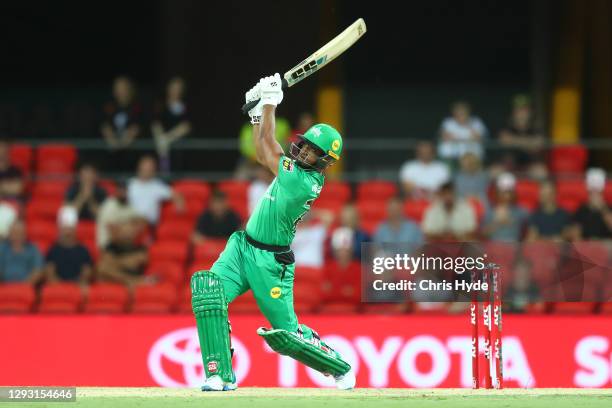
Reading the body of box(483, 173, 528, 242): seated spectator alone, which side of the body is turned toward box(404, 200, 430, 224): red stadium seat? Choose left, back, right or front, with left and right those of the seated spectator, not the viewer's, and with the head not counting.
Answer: right

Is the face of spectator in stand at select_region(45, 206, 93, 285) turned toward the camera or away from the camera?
toward the camera

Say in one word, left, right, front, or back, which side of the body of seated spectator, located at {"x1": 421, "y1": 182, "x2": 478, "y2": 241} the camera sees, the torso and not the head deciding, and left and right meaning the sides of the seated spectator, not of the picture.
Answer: front

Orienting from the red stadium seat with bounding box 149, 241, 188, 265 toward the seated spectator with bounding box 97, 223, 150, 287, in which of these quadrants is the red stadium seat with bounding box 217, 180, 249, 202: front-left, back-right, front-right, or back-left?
back-right

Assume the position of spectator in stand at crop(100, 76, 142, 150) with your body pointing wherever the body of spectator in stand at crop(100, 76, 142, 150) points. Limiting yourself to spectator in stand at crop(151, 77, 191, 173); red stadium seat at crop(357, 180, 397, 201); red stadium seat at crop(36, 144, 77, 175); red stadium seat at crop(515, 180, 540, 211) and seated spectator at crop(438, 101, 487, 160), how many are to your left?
4

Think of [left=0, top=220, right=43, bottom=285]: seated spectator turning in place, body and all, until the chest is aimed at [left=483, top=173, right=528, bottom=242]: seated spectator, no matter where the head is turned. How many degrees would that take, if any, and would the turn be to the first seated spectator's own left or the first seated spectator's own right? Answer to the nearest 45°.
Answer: approximately 90° to the first seated spectator's own left

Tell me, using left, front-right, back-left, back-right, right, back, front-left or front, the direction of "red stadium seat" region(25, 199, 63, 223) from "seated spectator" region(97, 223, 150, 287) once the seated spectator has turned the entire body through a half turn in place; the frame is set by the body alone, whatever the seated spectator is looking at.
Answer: front-left

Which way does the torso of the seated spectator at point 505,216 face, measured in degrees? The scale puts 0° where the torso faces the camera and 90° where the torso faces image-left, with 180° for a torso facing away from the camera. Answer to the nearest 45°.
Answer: approximately 0°

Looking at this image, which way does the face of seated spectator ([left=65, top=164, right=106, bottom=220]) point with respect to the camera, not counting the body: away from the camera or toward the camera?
toward the camera

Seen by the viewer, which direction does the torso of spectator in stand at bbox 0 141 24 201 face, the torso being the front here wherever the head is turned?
toward the camera

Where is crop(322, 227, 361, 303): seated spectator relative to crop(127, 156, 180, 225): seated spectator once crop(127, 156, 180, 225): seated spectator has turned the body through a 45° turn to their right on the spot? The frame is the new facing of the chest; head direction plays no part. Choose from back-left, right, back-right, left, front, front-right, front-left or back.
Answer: left

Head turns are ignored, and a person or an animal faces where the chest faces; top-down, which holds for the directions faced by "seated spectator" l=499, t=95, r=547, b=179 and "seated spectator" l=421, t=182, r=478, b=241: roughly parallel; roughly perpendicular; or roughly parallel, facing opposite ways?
roughly parallel

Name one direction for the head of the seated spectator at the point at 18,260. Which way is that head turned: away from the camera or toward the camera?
toward the camera

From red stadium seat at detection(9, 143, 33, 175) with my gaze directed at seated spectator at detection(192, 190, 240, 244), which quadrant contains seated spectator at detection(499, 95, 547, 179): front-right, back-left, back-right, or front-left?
front-left

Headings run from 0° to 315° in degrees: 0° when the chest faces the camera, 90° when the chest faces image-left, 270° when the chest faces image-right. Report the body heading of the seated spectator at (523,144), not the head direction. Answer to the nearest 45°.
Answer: approximately 0°
